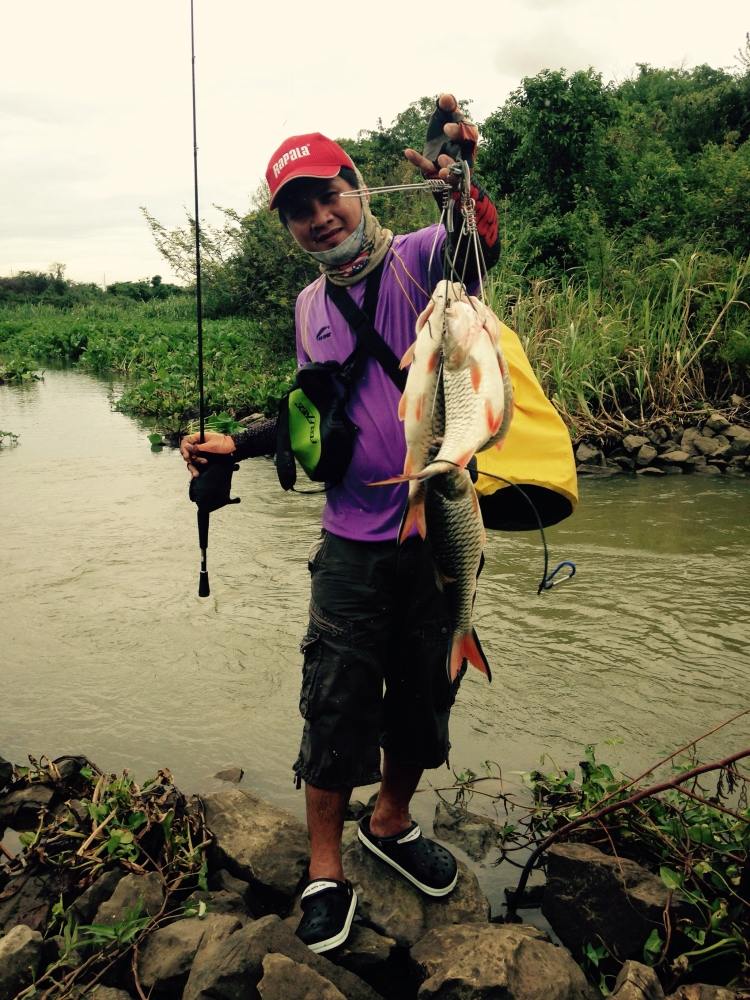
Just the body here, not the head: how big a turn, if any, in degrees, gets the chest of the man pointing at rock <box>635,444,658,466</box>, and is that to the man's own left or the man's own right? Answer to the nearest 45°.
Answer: approximately 135° to the man's own left

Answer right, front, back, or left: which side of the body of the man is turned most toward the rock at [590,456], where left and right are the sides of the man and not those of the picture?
back

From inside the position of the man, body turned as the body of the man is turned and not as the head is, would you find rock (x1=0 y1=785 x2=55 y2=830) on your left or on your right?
on your right

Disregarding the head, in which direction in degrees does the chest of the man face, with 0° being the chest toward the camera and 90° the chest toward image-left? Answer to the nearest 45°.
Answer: approximately 0°

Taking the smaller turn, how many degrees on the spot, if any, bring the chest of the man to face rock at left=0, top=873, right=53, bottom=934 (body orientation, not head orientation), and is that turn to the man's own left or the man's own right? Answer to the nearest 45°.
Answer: approximately 90° to the man's own right

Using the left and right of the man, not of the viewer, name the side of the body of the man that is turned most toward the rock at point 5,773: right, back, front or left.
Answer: right

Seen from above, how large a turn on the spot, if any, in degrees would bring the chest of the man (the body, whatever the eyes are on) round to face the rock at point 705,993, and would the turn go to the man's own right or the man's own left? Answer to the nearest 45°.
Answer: approximately 45° to the man's own left

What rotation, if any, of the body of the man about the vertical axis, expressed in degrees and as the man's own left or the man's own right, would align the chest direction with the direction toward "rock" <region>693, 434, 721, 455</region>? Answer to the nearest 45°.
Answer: approximately 135° to the man's own left
